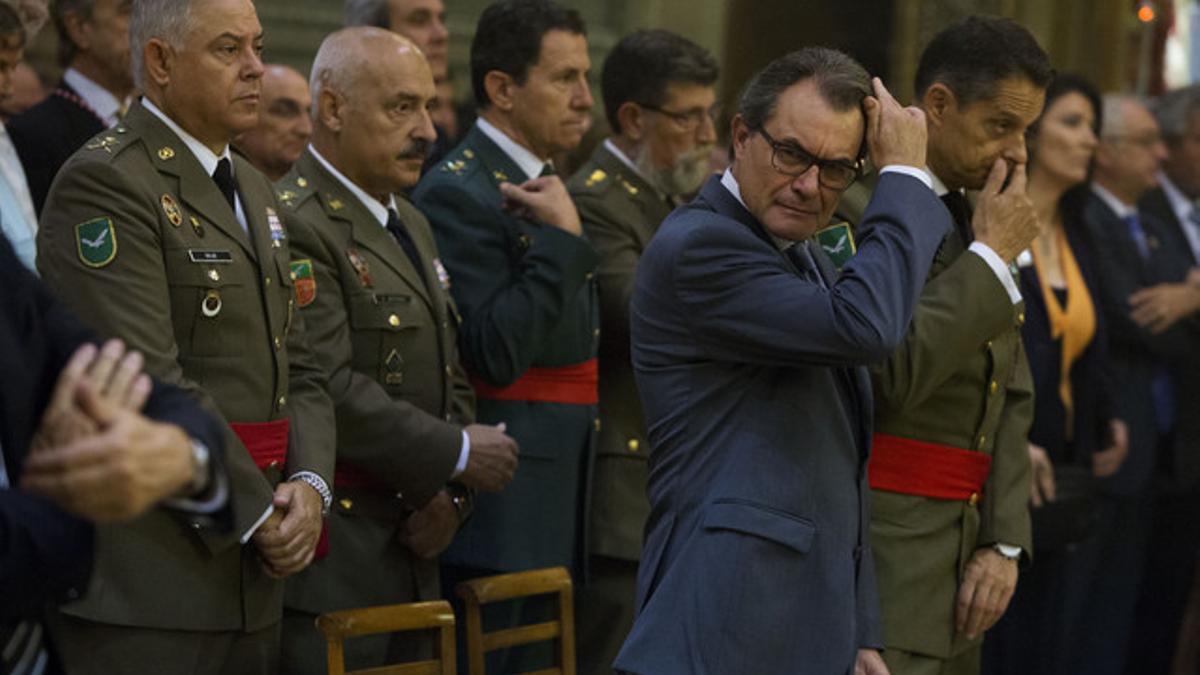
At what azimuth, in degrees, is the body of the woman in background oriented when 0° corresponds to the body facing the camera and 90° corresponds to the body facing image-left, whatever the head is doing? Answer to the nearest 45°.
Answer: approximately 315°

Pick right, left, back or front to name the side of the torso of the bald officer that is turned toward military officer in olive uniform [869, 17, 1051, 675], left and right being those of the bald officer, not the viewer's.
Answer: front

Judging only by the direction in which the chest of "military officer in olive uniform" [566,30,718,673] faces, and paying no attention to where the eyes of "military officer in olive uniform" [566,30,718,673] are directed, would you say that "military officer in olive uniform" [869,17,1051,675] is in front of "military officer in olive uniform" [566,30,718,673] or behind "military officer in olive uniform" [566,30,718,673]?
in front

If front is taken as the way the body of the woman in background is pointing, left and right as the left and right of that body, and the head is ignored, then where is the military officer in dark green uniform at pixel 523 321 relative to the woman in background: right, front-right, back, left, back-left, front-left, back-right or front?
right

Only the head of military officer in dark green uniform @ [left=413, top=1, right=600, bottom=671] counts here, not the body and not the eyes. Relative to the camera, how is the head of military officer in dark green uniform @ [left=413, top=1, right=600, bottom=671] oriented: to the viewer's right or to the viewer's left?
to the viewer's right

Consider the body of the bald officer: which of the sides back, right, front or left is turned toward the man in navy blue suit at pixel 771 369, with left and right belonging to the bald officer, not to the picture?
front

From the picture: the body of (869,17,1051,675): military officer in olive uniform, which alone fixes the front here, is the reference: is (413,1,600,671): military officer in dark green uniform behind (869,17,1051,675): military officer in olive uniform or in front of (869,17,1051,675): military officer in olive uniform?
behind

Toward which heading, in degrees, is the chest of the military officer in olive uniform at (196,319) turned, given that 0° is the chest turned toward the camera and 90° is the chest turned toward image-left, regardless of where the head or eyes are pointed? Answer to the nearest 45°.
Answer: approximately 315°
